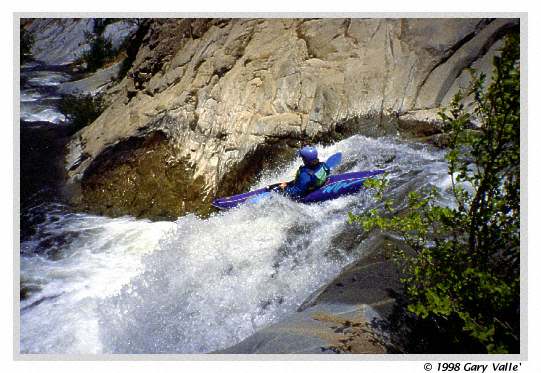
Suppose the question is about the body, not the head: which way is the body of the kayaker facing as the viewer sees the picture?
to the viewer's left
